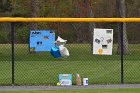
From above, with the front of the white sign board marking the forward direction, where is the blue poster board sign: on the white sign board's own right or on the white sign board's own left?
on the white sign board's own right

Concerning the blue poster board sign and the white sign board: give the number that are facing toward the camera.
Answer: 2

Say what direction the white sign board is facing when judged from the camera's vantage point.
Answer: facing the viewer

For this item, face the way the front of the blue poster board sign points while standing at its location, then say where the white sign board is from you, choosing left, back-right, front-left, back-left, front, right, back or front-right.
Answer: left

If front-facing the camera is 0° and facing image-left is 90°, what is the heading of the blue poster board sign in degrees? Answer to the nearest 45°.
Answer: approximately 0°

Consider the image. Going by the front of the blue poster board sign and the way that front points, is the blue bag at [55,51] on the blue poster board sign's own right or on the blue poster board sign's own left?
on the blue poster board sign's own left

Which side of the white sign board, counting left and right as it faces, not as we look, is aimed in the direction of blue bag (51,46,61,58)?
right
